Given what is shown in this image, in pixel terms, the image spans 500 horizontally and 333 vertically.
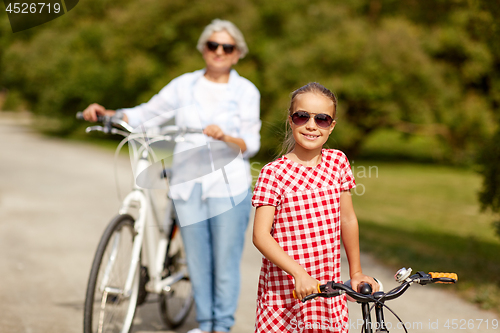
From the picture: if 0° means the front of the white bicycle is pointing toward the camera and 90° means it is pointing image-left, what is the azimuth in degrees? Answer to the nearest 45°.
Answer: approximately 45°

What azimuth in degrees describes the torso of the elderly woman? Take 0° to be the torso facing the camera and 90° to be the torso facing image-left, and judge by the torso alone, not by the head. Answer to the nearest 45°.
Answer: approximately 0°

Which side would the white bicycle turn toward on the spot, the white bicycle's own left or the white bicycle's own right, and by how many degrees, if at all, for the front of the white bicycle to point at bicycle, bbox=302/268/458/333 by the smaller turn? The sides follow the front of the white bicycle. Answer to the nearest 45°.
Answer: approximately 90° to the white bicycle's own left

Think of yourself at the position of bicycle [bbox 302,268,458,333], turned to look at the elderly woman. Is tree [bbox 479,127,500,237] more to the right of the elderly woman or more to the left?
right

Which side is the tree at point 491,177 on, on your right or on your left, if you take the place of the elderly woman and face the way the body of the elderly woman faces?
on your left

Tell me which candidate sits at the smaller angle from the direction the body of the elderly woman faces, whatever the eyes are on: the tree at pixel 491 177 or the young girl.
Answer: the young girl
